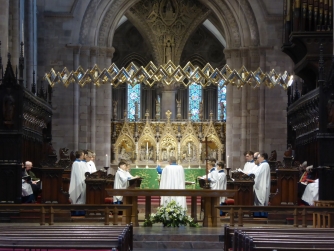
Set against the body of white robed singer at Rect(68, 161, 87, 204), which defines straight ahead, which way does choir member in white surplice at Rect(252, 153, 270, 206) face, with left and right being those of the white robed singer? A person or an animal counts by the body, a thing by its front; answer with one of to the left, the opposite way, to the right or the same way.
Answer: the opposite way

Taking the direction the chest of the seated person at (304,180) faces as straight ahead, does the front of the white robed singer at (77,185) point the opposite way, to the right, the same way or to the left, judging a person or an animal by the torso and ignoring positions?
the opposite way

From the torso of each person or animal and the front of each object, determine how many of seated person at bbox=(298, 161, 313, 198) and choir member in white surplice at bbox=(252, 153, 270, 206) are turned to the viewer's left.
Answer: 2

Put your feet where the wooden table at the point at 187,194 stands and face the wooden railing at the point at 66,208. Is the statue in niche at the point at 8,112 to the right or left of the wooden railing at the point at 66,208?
right

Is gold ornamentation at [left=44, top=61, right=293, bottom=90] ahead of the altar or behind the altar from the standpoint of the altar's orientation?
ahead

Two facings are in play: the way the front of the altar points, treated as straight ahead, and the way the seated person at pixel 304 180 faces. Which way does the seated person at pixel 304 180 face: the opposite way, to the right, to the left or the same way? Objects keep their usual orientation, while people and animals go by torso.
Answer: to the right

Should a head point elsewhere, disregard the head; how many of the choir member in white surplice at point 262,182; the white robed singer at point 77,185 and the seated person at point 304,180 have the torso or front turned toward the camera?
0

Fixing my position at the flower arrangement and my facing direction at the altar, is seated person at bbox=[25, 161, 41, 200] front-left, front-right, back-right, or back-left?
front-left

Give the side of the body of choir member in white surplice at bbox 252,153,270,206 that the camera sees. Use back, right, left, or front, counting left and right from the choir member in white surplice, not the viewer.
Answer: left

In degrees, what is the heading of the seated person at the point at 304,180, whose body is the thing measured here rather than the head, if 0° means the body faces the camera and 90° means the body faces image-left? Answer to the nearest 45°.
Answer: approximately 90°

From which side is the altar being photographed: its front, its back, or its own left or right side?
front

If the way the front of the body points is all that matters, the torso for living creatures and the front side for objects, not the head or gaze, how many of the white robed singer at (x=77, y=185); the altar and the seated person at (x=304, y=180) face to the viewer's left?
1

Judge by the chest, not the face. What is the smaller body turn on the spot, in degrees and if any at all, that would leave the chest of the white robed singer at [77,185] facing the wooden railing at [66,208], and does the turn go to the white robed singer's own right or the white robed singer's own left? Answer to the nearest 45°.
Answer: approximately 90° to the white robed singer's own right

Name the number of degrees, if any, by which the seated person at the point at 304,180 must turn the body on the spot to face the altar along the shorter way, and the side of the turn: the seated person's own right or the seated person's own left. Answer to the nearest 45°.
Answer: approximately 45° to the seated person's own right

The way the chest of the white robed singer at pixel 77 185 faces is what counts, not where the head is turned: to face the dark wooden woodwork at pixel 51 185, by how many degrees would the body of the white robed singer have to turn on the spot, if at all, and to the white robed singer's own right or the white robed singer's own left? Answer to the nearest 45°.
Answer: approximately 135° to the white robed singer's own right

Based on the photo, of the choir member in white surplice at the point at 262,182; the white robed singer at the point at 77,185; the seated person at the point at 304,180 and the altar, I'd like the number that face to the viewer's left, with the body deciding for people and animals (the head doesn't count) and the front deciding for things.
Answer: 2

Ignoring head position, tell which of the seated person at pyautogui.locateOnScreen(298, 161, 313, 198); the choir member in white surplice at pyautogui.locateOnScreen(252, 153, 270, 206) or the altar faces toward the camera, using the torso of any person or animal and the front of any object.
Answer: the altar
